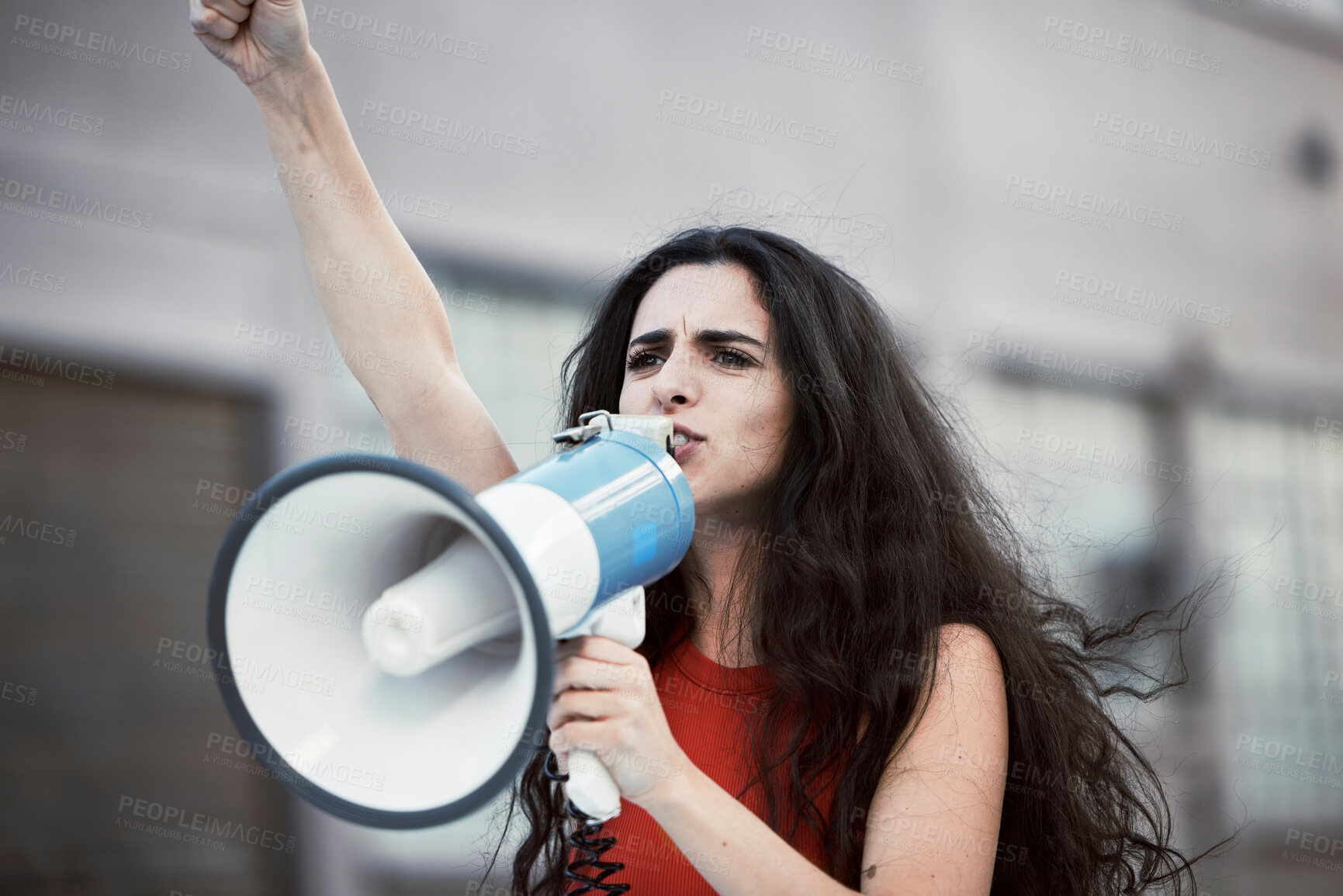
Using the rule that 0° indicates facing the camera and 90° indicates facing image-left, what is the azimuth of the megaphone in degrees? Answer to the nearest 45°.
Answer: approximately 45°

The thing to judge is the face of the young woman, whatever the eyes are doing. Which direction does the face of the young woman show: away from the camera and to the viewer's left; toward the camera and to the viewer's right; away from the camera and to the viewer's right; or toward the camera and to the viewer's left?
toward the camera and to the viewer's left

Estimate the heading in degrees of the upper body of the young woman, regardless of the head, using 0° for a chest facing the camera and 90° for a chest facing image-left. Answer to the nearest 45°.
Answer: approximately 45°
